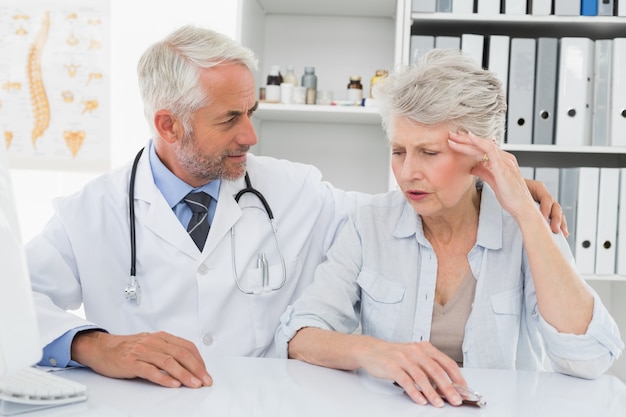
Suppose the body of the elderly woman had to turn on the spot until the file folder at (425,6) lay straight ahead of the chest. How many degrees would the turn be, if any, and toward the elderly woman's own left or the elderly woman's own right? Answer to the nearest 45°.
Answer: approximately 180°

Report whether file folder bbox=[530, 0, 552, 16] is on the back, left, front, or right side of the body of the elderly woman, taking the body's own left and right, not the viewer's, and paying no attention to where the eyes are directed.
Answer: back

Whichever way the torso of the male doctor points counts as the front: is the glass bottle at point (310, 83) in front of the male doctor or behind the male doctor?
behind

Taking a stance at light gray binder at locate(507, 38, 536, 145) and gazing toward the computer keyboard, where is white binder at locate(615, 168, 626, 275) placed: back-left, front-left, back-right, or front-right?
back-left

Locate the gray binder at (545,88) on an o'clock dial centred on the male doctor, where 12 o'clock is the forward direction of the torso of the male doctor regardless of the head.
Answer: The gray binder is roughly at 8 o'clock from the male doctor.

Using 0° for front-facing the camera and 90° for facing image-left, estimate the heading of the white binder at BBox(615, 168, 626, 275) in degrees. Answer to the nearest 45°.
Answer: approximately 0°

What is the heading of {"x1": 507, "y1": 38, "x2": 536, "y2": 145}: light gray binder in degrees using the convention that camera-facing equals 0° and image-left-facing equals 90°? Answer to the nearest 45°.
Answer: approximately 0°
